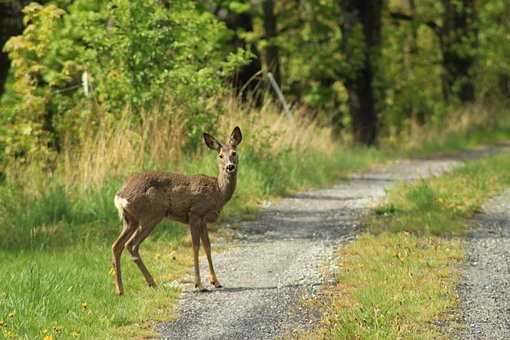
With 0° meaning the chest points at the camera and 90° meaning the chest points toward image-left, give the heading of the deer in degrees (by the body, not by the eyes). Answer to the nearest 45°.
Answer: approximately 270°
